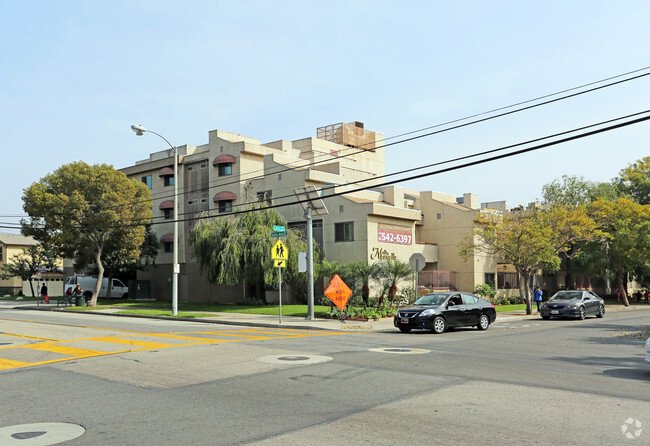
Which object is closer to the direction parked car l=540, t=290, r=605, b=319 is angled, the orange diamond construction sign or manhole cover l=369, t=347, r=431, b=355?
the manhole cover

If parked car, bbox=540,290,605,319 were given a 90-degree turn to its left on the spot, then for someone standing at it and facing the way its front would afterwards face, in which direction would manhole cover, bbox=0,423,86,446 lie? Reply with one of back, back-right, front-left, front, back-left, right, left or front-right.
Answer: front-right

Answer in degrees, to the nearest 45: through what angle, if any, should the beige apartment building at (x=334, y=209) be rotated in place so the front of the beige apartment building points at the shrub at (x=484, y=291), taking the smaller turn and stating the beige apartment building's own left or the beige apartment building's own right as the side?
approximately 45° to the beige apartment building's own left

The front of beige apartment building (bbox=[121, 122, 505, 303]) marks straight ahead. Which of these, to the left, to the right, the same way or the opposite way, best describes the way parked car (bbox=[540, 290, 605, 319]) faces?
to the right

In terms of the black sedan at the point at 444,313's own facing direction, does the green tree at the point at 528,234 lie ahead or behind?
behind

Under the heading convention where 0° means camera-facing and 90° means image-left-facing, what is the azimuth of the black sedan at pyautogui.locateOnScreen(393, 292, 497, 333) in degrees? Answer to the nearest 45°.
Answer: approximately 45°

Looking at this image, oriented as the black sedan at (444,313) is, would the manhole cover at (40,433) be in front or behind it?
in front

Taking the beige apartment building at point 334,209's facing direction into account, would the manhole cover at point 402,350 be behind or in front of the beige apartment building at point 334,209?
in front

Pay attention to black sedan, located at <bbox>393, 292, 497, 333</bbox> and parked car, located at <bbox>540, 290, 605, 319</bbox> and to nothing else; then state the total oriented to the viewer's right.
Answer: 0

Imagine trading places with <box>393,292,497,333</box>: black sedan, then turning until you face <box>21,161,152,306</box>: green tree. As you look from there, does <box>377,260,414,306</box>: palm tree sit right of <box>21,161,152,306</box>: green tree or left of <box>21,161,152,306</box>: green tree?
right

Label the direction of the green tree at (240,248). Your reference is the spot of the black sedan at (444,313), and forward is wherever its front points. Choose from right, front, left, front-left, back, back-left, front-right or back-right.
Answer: right

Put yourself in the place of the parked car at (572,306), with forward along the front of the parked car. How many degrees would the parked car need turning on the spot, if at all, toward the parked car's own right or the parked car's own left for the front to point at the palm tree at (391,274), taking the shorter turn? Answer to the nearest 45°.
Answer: approximately 45° to the parked car's own right

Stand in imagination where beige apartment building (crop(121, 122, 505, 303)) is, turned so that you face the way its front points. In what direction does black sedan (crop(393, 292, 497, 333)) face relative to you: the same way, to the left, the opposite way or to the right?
to the right

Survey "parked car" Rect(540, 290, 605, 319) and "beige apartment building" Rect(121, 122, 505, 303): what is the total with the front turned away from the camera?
0

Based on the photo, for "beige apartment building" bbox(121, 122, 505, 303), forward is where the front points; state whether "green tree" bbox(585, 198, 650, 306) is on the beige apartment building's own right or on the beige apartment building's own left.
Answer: on the beige apartment building's own left

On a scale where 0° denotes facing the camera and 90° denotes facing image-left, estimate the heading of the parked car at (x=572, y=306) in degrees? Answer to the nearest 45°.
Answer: approximately 45°
